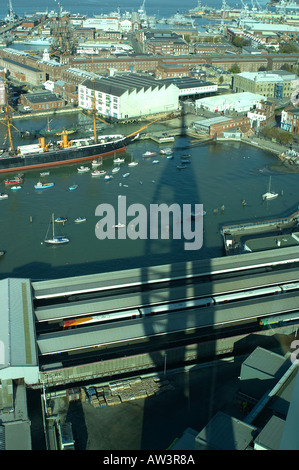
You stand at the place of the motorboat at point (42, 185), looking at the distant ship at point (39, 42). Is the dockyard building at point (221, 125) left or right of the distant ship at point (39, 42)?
right

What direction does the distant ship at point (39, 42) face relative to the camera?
to the viewer's left

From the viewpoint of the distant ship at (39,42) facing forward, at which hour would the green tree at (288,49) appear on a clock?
The green tree is roughly at 7 o'clock from the distant ship.

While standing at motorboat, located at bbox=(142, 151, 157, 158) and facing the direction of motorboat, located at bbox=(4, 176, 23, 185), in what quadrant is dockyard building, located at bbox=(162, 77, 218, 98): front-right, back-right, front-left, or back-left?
back-right
